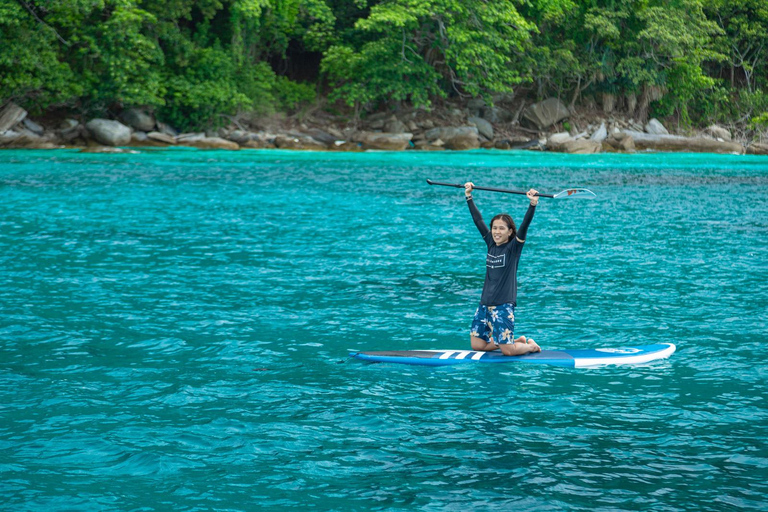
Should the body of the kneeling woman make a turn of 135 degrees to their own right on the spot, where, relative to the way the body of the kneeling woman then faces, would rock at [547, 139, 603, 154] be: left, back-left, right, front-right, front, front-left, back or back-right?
front

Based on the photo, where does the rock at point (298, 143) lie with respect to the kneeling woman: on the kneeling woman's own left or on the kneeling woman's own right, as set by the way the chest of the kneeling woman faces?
on the kneeling woman's own right

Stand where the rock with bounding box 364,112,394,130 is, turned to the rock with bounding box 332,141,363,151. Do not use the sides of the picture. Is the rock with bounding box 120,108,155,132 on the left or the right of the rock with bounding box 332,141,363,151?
right

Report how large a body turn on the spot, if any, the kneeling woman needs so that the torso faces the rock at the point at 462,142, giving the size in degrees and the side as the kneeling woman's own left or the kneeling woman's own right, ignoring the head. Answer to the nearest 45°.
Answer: approximately 135° to the kneeling woman's own right

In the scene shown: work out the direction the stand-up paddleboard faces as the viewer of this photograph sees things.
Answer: facing to the right of the viewer

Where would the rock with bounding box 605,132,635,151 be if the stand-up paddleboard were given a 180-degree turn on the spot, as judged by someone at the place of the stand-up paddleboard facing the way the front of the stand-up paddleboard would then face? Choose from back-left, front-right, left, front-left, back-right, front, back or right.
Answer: right

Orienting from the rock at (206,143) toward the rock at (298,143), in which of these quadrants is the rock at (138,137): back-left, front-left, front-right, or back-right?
back-left

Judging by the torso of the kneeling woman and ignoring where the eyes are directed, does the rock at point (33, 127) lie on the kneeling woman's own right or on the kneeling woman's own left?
on the kneeling woman's own right

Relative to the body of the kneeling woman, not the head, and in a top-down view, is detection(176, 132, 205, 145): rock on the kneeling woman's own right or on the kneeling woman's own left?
on the kneeling woman's own right

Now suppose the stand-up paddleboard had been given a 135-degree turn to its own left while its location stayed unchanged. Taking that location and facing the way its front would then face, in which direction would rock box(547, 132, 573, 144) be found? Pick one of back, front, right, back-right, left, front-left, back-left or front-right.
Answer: front-right

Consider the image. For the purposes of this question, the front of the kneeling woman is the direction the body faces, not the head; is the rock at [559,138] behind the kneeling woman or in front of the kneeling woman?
behind

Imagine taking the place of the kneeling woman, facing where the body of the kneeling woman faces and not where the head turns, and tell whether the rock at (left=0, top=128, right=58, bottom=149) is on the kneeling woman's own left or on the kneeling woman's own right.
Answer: on the kneeling woman's own right
